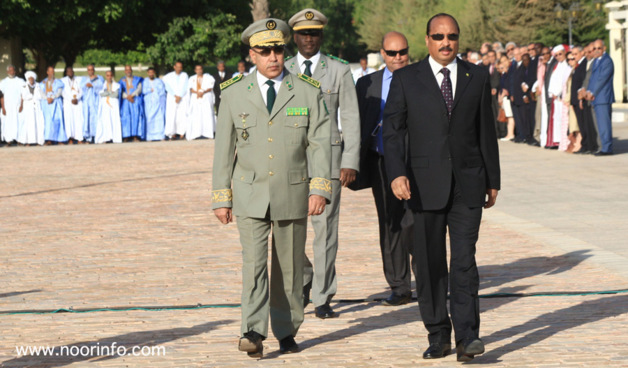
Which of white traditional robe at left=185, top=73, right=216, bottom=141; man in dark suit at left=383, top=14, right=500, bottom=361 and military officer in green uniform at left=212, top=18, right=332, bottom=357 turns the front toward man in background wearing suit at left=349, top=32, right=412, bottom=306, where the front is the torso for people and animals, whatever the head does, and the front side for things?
the white traditional robe

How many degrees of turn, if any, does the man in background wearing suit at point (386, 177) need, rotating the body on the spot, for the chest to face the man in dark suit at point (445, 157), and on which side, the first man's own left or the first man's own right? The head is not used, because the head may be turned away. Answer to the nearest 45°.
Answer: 0° — they already face them

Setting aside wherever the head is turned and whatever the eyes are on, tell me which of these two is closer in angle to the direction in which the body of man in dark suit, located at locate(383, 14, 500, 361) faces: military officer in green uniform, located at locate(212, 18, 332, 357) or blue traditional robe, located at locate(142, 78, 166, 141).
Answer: the military officer in green uniform

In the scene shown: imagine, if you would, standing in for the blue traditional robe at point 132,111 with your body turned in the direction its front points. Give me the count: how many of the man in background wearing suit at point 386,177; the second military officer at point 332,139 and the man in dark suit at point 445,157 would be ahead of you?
3

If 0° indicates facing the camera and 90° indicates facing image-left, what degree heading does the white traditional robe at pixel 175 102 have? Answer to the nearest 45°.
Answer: approximately 0°

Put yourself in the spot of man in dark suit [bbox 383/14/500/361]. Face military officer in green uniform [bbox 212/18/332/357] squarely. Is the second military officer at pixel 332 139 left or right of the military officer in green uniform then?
right

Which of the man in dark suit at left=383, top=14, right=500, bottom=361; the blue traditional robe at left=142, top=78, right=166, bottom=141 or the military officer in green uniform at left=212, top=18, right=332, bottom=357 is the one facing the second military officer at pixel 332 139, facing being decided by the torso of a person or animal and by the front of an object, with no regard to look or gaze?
the blue traditional robe

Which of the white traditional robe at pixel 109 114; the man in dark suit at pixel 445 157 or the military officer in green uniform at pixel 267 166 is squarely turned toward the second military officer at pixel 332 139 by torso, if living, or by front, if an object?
the white traditional robe

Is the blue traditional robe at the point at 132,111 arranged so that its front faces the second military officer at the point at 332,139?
yes
